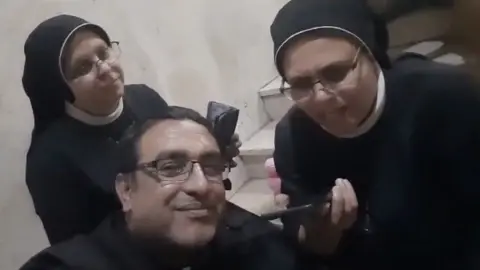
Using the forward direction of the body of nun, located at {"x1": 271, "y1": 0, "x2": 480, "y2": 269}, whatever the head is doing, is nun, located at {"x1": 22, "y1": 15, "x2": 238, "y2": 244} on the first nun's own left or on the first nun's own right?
on the first nun's own right

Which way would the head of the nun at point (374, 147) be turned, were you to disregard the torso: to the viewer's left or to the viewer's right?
to the viewer's left

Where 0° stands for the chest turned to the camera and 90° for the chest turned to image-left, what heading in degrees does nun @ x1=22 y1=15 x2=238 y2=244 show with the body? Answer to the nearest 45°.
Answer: approximately 315°

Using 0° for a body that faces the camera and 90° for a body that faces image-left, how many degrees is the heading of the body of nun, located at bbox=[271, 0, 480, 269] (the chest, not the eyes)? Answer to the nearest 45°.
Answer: approximately 45°
